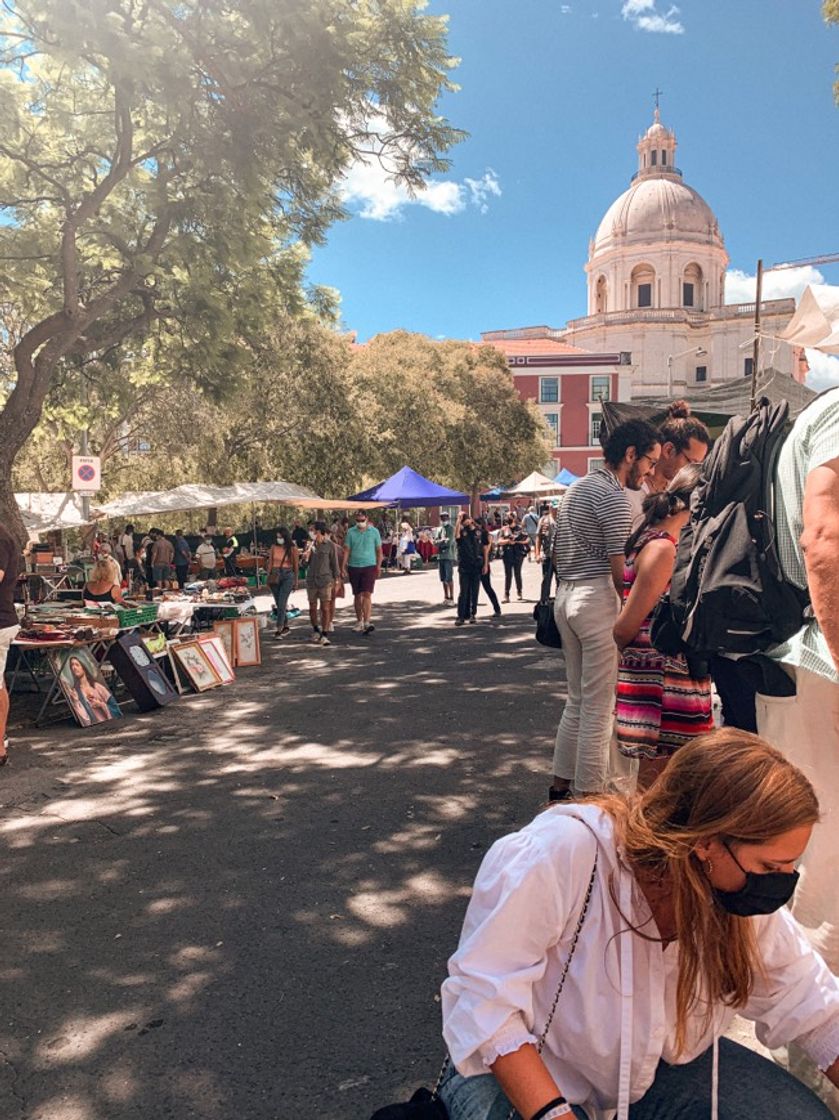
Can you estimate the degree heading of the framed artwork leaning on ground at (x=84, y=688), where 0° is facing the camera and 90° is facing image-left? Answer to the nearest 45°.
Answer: approximately 315°

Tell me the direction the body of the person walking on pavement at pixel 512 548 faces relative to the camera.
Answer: toward the camera

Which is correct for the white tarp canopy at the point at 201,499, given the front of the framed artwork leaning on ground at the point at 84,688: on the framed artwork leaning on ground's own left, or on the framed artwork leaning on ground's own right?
on the framed artwork leaning on ground's own left

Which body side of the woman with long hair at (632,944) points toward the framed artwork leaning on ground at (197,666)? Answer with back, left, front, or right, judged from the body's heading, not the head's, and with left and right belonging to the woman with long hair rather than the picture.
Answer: back

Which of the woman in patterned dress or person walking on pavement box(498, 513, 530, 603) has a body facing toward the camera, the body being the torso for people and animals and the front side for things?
the person walking on pavement

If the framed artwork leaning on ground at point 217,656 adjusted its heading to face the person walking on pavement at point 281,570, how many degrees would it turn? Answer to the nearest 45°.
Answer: approximately 135° to its left

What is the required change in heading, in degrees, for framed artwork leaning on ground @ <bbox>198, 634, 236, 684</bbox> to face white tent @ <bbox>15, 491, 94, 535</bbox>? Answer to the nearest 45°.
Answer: approximately 135° to its left

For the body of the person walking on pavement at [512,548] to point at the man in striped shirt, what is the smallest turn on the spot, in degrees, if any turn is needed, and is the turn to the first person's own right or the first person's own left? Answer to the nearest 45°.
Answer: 0° — they already face them

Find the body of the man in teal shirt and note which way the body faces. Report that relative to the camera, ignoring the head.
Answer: toward the camera

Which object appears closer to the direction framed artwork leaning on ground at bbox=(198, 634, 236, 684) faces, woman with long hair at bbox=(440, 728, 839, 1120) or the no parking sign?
the woman with long hair

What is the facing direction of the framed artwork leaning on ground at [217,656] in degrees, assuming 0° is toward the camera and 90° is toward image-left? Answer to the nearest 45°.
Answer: approximately 315°

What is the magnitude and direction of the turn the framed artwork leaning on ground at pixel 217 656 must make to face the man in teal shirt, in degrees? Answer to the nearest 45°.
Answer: approximately 90° to its left

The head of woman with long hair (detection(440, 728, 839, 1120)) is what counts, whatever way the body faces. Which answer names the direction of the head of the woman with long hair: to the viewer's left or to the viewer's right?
to the viewer's right

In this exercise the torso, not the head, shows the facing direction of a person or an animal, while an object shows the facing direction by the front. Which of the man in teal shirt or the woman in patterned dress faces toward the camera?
the man in teal shirt

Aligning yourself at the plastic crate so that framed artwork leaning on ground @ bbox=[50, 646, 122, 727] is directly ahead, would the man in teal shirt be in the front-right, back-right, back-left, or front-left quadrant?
back-left
